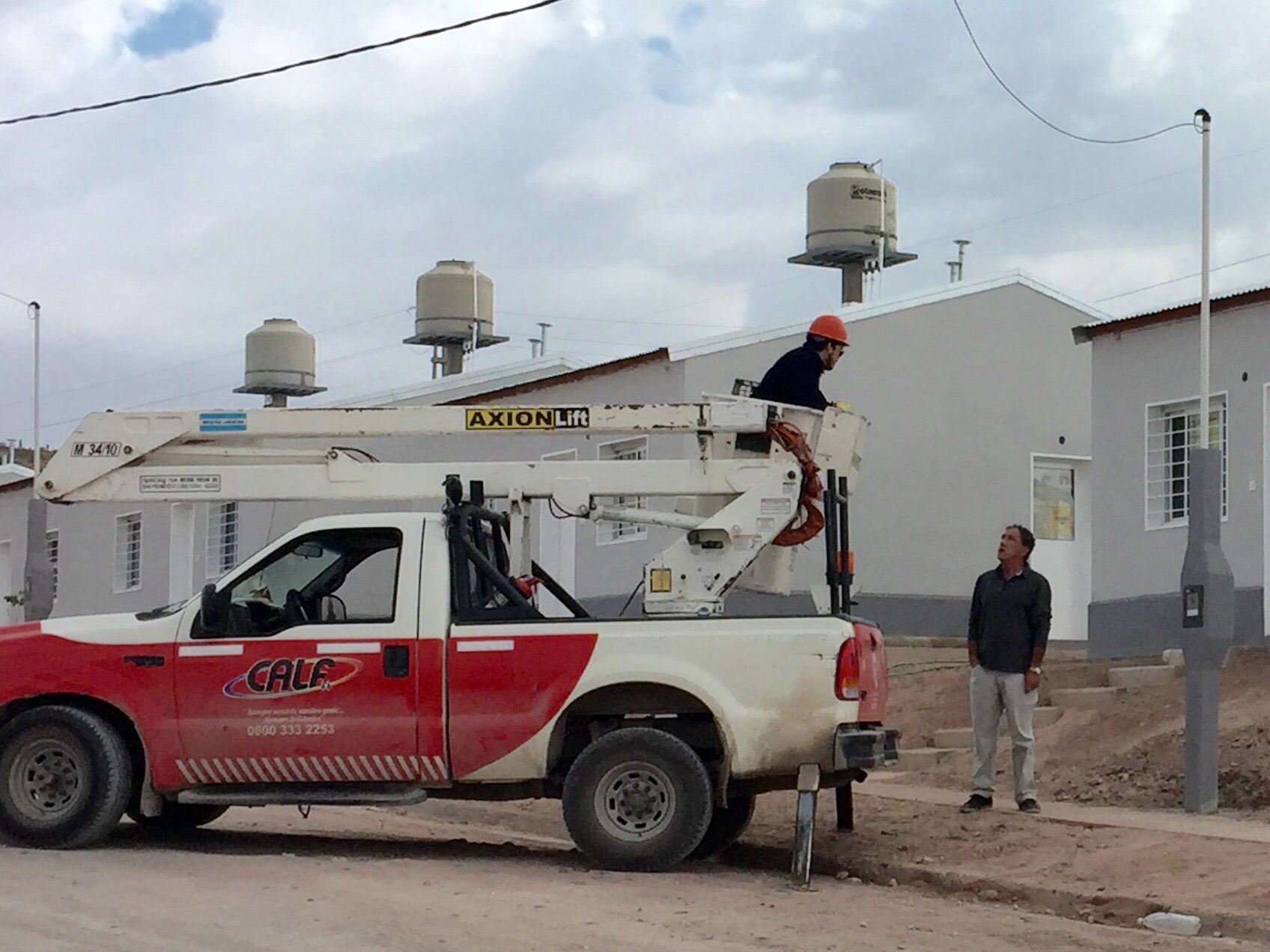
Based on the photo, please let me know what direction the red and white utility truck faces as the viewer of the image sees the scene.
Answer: facing to the left of the viewer

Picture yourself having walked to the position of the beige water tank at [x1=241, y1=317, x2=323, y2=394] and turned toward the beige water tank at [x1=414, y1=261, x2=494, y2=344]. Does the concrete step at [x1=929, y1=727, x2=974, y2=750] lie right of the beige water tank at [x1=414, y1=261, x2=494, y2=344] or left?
right

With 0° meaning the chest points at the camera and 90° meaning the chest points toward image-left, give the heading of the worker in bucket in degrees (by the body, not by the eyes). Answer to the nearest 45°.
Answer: approximately 270°

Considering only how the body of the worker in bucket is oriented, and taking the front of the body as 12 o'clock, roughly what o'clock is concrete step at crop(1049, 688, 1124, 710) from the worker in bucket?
The concrete step is roughly at 10 o'clock from the worker in bucket.

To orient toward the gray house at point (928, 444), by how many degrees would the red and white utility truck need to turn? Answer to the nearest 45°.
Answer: approximately 135° to its right

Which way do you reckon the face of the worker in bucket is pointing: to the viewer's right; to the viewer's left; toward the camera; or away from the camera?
to the viewer's right

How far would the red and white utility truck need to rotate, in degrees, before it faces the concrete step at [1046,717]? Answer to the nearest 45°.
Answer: approximately 135° to its right

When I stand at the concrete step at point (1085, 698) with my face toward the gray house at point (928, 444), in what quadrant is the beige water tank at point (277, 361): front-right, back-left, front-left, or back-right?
front-left

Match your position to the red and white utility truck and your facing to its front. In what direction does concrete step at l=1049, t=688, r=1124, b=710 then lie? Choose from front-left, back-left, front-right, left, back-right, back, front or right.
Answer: back-right

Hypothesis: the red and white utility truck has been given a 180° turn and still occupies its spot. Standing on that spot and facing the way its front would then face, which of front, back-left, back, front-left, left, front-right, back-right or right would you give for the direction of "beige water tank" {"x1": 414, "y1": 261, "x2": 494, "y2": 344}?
left

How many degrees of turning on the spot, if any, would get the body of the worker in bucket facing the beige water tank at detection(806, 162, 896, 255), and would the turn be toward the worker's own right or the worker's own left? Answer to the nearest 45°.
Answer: approximately 90° to the worker's own left

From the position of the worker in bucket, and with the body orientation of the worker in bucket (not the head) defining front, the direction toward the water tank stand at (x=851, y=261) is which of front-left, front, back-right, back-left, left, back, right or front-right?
left

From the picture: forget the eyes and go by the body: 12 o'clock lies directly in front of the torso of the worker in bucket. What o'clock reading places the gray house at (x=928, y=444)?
The gray house is roughly at 9 o'clock from the worker in bucket.
